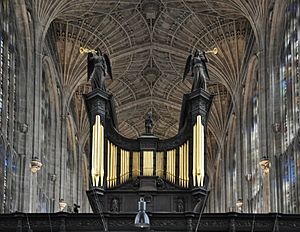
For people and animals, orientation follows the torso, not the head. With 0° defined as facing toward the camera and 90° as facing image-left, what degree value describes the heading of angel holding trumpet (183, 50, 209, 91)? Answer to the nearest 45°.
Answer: approximately 315°

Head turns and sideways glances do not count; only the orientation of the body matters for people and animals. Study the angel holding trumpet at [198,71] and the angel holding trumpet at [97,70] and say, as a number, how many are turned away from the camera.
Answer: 0

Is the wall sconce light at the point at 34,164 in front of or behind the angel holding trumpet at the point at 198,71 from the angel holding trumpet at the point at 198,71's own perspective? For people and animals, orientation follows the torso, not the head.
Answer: behind

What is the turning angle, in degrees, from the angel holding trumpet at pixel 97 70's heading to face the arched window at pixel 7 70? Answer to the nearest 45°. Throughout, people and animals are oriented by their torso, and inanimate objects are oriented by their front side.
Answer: approximately 45° to its right
